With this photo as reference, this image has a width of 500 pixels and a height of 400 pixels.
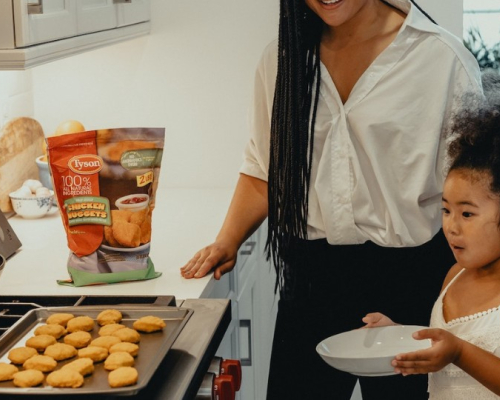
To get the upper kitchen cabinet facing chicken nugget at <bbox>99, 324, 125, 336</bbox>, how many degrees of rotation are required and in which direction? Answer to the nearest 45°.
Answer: approximately 45° to its right

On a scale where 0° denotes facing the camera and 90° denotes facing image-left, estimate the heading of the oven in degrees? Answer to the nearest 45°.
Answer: approximately 315°

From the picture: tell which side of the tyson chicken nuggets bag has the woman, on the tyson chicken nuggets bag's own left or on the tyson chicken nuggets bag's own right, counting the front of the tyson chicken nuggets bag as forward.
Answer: on the tyson chicken nuggets bag's own left

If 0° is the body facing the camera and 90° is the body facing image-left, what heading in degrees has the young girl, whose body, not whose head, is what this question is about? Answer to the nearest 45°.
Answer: approximately 45°

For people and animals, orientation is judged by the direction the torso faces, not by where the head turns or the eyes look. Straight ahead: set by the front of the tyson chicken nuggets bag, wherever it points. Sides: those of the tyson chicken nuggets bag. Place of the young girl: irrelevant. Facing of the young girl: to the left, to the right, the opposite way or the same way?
to the right

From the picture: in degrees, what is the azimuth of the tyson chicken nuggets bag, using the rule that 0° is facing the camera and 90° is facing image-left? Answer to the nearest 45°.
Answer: approximately 0°

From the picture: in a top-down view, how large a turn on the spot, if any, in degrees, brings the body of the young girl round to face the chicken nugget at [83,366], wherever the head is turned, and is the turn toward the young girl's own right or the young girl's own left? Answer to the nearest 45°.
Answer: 0° — they already face it
